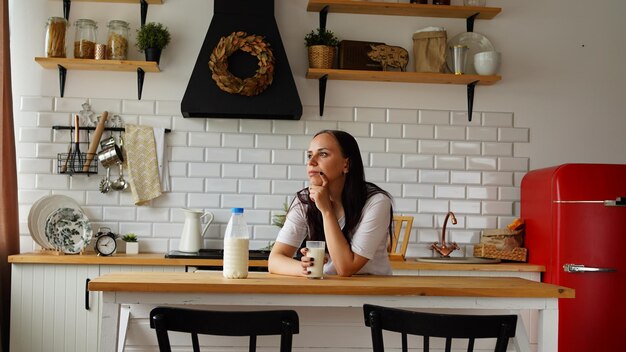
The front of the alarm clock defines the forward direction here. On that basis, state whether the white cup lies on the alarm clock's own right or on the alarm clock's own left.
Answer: on the alarm clock's own left

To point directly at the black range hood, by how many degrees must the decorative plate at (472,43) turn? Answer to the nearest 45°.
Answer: approximately 45° to its right
